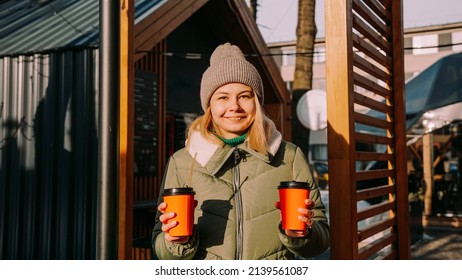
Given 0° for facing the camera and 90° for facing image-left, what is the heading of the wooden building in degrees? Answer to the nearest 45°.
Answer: approximately 315°

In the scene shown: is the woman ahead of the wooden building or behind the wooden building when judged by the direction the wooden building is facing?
ahead

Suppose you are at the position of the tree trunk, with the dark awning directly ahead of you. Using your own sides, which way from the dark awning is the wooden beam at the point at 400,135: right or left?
right

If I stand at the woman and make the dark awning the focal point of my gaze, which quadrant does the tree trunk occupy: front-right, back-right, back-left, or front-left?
front-left

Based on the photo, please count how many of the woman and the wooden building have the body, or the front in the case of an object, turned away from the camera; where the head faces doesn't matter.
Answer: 0

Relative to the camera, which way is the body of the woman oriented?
toward the camera

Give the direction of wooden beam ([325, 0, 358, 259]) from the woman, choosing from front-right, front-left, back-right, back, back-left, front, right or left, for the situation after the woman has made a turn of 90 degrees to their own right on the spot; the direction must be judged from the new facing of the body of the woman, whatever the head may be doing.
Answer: back-right

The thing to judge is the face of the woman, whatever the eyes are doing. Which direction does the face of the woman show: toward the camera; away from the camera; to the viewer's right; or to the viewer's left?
toward the camera

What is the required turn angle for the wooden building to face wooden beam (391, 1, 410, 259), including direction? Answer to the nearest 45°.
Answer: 0° — it already faces it

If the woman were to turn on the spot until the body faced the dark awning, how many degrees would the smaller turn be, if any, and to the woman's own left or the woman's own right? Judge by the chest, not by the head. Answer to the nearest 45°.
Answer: approximately 135° to the woman's own left

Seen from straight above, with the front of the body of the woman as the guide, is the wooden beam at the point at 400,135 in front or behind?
behind

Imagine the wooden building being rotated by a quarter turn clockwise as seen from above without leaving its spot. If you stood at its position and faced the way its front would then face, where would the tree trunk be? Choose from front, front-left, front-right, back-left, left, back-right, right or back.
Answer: back
